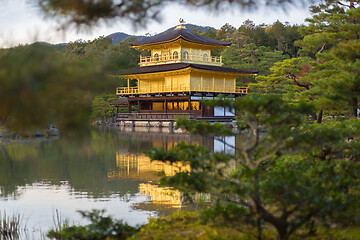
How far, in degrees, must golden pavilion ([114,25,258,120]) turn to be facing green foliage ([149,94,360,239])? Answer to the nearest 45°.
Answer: approximately 45° to its left

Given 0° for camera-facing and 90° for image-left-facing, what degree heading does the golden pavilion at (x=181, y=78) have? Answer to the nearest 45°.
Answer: approximately 45°
